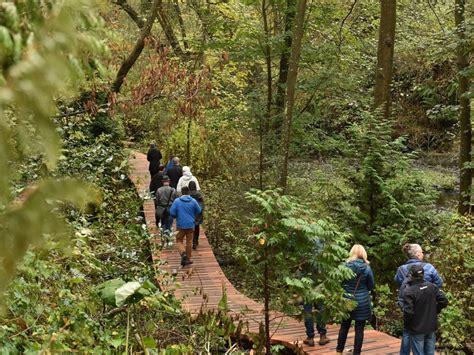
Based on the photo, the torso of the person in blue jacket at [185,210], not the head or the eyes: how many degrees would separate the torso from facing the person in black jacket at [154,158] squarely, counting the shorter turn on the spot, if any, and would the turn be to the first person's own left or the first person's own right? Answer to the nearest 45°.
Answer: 0° — they already face them

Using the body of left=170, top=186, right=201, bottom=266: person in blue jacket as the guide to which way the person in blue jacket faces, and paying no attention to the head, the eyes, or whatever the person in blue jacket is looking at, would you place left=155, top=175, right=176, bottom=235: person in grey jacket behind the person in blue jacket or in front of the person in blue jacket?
in front

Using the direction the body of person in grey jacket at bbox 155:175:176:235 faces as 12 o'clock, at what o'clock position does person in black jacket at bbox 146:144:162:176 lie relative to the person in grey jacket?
The person in black jacket is roughly at 12 o'clock from the person in grey jacket.

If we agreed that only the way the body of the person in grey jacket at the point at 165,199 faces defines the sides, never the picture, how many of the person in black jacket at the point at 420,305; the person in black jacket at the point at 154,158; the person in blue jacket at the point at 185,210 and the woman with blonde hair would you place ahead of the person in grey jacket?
1

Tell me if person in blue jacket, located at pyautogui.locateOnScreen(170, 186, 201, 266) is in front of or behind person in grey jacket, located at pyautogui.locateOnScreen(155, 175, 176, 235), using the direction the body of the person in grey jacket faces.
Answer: behind

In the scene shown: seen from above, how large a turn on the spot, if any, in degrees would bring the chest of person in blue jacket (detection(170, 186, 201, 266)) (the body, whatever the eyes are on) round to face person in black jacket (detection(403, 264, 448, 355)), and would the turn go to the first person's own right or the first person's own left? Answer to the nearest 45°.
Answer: approximately 135° to the first person's own right

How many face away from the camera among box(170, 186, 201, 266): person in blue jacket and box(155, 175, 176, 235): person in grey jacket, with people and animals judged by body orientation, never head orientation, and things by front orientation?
2

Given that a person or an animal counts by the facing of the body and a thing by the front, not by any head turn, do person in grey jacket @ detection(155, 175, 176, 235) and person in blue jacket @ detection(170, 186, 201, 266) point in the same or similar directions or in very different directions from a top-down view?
same or similar directions

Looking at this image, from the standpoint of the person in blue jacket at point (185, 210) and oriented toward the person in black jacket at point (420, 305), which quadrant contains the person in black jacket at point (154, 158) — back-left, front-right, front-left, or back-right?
back-left

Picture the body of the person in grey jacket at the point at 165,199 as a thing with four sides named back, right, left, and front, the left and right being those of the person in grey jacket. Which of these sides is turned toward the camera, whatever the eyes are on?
back

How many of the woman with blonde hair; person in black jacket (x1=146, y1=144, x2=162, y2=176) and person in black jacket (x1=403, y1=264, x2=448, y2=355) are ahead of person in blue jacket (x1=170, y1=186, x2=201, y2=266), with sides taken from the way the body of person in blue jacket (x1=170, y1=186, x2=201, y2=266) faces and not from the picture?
1

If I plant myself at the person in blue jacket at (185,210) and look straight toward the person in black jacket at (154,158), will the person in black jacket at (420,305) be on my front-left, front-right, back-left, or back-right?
back-right

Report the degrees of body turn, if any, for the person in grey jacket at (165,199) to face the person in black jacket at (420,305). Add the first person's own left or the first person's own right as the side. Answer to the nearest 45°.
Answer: approximately 135° to the first person's own right

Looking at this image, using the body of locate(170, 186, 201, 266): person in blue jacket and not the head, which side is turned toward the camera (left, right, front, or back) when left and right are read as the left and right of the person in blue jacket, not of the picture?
back
